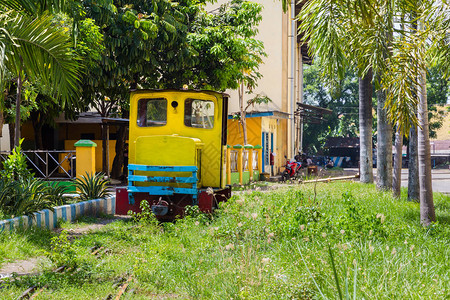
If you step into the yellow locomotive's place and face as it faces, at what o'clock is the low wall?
The low wall is roughly at 3 o'clock from the yellow locomotive.

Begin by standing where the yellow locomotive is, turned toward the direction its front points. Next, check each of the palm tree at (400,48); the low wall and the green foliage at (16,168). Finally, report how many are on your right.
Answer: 2

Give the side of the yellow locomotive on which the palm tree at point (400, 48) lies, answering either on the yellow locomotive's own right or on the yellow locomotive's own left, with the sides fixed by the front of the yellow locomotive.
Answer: on the yellow locomotive's own left

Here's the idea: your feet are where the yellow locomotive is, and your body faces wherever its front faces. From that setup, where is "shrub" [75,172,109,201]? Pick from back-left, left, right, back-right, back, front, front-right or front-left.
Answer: back-right

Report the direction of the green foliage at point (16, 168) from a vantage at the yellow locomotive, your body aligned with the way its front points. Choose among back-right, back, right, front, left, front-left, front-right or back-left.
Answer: right

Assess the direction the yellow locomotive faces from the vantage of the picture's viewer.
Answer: facing the viewer

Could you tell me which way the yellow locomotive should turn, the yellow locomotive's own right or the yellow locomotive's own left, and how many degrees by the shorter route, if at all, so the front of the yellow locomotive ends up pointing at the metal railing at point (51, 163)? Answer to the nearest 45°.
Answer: approximately 135° to the yellow locomotive's own right

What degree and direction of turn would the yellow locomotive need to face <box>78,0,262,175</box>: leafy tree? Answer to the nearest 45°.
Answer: approximately 180°

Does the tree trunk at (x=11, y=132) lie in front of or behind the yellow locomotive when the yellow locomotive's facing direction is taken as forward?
behind

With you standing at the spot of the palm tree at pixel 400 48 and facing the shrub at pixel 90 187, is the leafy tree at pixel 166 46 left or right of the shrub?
right
